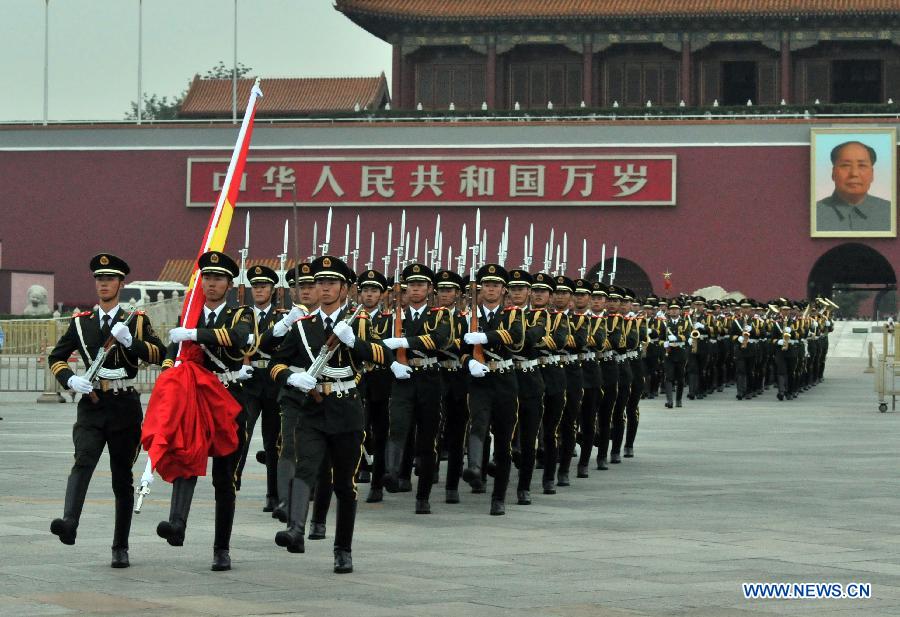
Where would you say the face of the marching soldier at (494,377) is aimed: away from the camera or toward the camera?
toward the camera

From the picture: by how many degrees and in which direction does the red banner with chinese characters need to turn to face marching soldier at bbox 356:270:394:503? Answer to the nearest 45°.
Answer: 0° — it already faces them

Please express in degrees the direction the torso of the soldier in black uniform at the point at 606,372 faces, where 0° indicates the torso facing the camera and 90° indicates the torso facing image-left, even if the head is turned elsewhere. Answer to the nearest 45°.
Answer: approximately 45°

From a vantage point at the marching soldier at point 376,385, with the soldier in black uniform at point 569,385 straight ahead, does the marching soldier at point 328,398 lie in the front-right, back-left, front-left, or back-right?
back-right

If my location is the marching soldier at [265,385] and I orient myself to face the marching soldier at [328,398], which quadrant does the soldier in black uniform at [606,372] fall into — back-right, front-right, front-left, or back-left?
back-left

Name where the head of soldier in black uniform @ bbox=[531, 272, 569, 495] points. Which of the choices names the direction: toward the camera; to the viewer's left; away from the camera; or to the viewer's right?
toward the camera

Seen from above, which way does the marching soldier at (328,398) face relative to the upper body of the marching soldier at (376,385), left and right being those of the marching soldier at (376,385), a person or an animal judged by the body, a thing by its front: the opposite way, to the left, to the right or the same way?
the same way

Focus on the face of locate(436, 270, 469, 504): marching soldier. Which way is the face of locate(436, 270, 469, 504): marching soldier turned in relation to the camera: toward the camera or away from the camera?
toward the camera

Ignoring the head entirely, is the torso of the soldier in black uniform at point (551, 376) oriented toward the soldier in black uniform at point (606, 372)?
no

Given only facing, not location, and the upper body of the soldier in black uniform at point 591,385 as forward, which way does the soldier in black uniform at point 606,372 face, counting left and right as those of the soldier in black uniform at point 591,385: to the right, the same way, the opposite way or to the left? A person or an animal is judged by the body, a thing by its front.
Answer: the same way

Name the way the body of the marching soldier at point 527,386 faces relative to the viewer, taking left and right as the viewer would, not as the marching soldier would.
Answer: facing the viewer and to the left of the viewer

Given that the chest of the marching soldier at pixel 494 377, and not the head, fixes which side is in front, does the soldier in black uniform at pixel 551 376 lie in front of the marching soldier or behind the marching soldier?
behind
